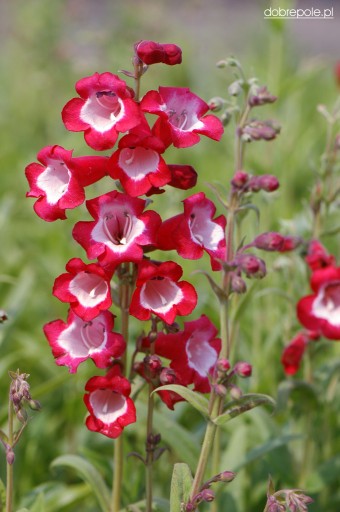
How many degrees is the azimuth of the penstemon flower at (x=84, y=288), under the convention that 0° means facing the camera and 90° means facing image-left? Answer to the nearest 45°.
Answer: approximately 0°
